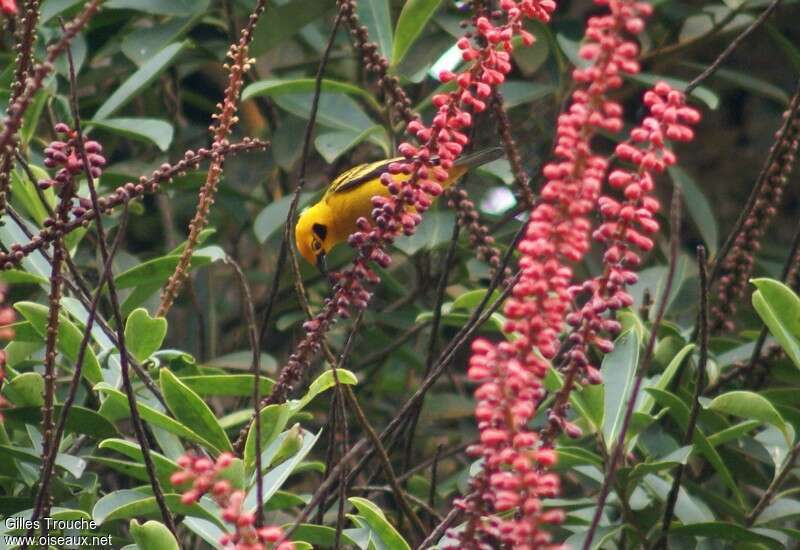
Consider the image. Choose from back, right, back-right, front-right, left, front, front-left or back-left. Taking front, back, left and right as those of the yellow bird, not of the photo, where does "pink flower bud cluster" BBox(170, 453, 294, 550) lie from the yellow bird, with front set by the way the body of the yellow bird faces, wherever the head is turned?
left

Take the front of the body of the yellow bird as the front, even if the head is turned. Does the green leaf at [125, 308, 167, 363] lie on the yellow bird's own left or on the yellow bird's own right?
on the yellow bird's own left

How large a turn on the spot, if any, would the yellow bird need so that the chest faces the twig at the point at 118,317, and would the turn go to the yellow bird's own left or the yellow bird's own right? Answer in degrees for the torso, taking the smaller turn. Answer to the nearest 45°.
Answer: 0° — it already faces it

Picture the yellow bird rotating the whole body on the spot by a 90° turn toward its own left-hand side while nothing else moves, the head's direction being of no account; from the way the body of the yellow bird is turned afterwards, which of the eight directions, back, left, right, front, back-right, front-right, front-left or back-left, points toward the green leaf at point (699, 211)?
left

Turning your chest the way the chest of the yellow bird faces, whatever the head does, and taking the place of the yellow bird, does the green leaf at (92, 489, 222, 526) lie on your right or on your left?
on your left

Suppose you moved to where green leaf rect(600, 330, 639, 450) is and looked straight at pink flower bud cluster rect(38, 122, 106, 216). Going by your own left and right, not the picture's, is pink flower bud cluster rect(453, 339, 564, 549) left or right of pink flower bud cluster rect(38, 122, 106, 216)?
left

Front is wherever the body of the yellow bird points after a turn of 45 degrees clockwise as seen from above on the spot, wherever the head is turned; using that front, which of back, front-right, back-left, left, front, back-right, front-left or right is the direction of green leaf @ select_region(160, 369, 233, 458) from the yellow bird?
front-left

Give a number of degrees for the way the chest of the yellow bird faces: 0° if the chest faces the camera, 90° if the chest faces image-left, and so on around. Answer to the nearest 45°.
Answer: approximately 90°
